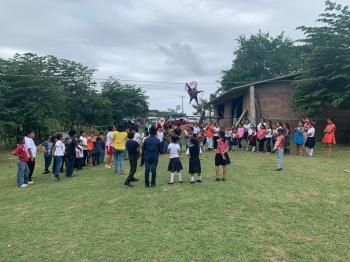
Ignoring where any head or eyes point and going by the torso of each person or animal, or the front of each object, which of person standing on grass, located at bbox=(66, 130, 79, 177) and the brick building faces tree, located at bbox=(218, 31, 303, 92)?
the person standing on grass

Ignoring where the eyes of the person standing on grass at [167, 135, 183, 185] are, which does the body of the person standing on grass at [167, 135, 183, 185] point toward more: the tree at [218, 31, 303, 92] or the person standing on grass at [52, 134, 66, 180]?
the tree

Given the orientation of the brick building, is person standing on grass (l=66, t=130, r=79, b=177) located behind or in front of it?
in front

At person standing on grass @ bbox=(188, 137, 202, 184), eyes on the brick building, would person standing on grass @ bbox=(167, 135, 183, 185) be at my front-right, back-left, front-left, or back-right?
back-left

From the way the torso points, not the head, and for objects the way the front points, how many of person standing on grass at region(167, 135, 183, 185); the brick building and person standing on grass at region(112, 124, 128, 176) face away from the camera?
2

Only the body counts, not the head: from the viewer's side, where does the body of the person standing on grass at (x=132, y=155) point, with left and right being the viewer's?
facing away from the viewer and to the right of the viewer

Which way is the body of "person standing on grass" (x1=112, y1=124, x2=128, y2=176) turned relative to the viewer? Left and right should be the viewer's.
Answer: facing away from the viewer

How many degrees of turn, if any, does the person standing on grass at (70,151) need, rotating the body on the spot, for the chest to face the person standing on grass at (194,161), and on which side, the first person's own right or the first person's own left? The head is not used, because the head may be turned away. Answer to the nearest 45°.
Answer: approximately 90° to the first person's own right

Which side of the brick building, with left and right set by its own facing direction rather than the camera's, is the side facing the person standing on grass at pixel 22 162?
front

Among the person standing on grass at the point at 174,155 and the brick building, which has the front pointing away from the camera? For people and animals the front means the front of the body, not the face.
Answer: the person standing on grass

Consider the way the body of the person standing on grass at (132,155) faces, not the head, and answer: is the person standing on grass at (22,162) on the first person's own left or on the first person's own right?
on the first person's own left

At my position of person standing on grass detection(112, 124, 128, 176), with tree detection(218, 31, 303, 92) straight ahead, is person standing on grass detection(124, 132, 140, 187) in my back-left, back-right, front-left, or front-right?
back-right

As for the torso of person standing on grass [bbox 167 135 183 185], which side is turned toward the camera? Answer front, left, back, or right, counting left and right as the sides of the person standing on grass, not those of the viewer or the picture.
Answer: back

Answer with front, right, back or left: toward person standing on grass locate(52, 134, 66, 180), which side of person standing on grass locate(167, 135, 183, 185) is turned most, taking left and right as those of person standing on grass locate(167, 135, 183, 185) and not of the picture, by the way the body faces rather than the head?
left

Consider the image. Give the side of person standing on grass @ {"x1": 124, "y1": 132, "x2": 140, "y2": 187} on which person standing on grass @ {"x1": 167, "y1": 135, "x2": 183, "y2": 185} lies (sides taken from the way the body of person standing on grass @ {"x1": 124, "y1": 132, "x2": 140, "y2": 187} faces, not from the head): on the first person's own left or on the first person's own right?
on the first person's own right

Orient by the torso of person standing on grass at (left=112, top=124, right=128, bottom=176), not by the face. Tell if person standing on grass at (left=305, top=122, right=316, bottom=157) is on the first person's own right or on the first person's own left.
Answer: on the first person's own right
